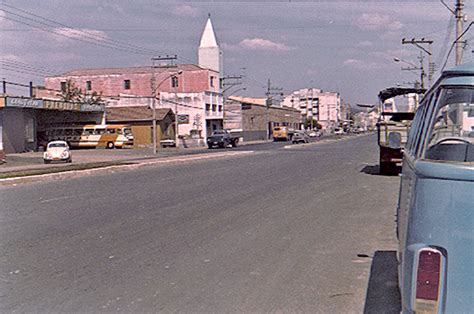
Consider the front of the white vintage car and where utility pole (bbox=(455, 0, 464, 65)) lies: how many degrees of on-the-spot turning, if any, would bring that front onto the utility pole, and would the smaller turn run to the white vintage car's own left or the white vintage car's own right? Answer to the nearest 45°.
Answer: approximately 45° to the white vintage car's own left

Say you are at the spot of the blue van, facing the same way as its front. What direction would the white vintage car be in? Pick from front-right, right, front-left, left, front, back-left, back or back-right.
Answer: front-left

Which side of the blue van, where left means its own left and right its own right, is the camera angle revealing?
back

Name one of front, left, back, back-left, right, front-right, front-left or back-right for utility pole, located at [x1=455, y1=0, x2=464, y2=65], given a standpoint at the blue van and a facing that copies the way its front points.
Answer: front

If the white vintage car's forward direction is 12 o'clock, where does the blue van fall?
The blue van is roughly at 12 o'clock from the white vintage car.

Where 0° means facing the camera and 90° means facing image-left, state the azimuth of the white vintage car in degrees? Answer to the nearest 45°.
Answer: approximately 0°

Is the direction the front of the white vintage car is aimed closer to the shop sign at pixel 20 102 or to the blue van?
the blue van

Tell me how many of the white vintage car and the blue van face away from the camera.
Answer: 1
